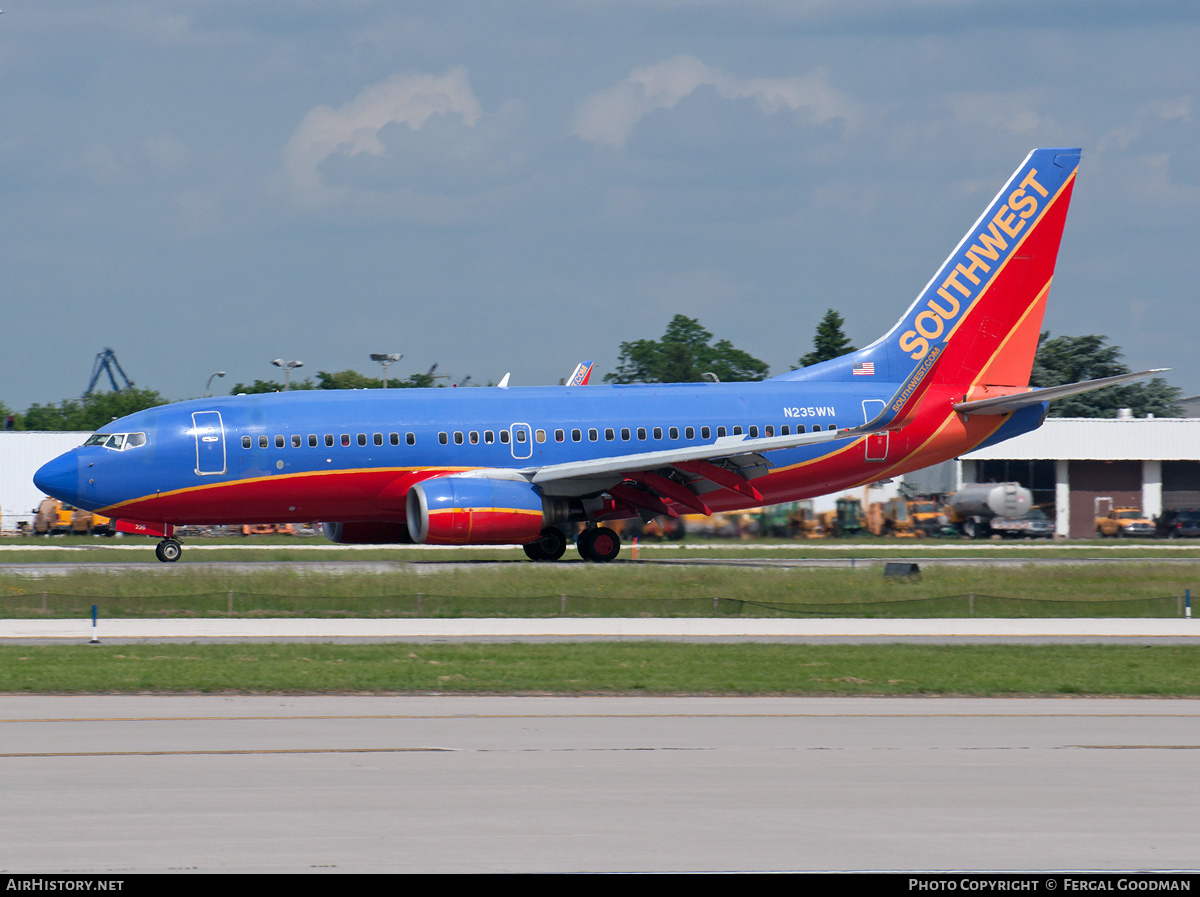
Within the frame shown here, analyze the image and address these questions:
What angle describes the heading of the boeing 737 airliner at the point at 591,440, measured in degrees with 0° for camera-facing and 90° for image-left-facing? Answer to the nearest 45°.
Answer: approximately 90°

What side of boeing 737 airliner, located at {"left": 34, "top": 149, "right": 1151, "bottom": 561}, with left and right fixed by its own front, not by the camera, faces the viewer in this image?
left
